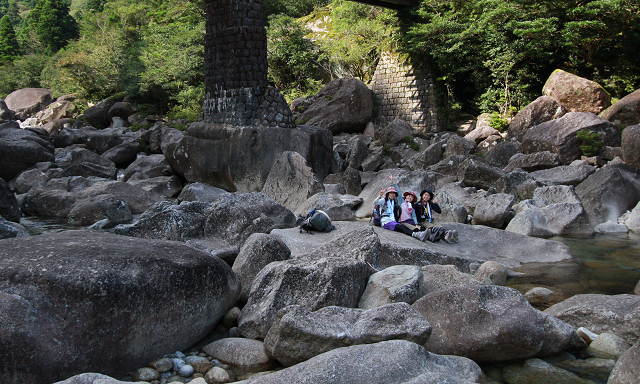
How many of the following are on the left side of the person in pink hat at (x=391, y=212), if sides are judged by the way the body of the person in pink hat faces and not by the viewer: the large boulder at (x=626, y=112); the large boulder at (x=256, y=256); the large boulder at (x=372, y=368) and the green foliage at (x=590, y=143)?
2

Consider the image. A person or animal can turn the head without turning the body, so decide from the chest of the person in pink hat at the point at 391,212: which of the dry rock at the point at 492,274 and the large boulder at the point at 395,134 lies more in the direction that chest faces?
the dry rock

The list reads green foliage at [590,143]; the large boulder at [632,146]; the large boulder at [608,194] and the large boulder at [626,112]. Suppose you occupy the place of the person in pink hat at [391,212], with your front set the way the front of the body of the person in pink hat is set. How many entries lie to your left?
4

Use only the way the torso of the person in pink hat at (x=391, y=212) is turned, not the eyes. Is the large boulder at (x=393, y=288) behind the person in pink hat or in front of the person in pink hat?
in front

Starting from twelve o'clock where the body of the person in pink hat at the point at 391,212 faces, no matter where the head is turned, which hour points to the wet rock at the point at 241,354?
The wet rock is roughly at 2 o'clock from the person in pink hat.

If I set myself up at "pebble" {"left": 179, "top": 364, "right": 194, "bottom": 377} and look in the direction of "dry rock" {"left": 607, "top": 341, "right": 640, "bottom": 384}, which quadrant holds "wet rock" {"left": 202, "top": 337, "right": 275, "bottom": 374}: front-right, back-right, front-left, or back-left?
front-left

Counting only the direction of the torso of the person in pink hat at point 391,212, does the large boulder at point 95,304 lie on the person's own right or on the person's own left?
on the person's own right

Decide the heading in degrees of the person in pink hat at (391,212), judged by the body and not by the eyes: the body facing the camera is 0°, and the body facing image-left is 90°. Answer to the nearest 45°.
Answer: approximately 315°

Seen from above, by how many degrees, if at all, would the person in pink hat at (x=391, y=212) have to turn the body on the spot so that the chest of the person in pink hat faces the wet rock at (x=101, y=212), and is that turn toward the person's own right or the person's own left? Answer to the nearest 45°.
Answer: approximately 135° to the person's own right

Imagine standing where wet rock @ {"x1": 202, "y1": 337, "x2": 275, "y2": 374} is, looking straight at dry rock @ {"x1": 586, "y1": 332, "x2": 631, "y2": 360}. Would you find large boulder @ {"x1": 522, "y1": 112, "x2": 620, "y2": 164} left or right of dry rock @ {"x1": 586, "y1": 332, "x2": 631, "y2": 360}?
left

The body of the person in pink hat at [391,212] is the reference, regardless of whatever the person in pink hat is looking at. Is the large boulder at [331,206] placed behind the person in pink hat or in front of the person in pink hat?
behind

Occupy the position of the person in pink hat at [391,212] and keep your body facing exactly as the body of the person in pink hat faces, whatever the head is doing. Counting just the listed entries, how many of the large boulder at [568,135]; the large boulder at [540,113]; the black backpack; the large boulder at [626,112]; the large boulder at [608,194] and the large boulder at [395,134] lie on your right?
1

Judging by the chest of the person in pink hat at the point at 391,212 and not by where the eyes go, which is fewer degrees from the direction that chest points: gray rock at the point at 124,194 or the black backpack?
the black backpack

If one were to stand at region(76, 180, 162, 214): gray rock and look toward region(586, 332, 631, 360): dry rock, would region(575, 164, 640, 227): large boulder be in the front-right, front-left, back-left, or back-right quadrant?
front-left

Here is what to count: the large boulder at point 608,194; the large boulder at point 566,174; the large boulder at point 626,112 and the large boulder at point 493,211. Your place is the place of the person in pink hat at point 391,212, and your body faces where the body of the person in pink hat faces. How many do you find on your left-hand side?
4

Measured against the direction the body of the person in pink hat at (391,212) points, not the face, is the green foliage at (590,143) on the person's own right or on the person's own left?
on the person's own left

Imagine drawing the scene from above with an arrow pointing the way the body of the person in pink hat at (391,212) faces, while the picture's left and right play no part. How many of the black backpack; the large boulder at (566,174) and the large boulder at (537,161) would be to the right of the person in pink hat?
1

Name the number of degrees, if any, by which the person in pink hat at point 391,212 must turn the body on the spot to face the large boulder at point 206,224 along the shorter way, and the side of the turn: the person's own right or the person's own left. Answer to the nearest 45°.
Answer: approximately 90° to the person's own right

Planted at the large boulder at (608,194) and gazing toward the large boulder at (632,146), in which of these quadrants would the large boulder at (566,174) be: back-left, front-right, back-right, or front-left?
front-left

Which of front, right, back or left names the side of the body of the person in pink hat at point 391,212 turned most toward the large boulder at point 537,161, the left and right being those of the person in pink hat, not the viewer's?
left
